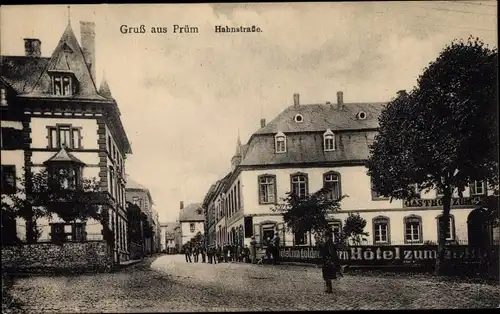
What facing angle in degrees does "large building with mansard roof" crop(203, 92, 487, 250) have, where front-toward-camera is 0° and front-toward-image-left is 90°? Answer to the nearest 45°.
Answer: approximately 0°

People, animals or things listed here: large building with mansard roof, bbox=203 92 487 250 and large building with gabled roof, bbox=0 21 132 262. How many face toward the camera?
2

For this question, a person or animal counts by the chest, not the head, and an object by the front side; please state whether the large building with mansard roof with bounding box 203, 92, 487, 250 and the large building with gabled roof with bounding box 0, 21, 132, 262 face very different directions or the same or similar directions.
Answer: same or similar directions

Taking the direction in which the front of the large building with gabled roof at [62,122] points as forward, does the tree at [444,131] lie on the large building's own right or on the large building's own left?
on the large building's own left

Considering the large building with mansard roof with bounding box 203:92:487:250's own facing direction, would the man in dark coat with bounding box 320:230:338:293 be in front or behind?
in front

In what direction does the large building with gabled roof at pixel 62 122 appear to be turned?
toward the camera

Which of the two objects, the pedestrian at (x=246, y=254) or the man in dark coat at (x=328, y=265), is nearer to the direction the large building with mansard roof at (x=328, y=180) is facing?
the man in dark coat

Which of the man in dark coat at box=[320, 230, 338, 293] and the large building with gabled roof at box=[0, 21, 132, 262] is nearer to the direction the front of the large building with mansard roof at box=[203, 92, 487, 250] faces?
the man in dark coat
